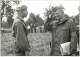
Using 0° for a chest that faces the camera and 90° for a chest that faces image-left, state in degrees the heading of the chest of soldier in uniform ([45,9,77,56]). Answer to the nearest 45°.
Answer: approximately 45°

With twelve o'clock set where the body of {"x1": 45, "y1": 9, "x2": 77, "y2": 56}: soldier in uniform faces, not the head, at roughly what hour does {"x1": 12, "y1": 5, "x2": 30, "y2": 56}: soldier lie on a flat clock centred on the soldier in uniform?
The soldier is roughly at 1 o'clock from the soldier in uniform.

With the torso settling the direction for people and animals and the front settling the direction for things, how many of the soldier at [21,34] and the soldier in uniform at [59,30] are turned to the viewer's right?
1

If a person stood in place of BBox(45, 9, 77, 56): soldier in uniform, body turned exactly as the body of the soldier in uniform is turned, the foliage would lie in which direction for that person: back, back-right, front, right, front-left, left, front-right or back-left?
back-right

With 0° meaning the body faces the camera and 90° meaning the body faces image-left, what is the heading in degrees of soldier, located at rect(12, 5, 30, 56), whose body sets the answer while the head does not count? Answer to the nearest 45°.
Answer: approximately 270°

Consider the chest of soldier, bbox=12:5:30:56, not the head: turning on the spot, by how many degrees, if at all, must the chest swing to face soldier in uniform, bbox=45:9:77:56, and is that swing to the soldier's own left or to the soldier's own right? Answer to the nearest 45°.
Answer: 0° — they already face them

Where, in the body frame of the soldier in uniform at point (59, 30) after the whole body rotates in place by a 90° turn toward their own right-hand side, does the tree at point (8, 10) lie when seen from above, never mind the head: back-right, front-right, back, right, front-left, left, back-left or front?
front-left
